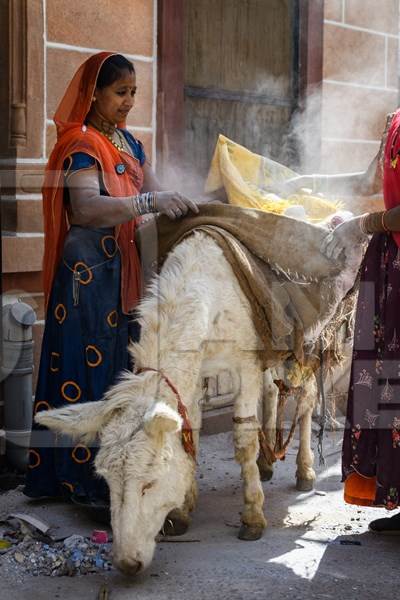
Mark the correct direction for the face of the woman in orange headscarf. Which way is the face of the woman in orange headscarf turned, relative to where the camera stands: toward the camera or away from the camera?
toward the camera

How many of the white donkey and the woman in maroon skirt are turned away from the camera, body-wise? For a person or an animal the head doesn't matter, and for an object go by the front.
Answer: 0

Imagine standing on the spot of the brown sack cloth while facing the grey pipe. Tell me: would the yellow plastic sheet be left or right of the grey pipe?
right

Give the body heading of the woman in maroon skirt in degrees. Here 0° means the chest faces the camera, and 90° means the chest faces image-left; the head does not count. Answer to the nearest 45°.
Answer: approximately 90°

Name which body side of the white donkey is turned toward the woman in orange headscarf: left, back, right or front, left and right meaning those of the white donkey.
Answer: right

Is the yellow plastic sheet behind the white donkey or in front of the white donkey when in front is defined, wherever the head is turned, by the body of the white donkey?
behind

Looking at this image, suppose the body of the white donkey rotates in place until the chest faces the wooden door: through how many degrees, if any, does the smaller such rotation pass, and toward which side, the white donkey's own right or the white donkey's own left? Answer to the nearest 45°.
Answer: approximately 135° to the white donkey's own right

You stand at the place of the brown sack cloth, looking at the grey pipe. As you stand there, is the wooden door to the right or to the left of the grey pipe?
right

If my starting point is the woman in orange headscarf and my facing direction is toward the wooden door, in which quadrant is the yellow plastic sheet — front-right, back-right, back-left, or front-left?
front-right
